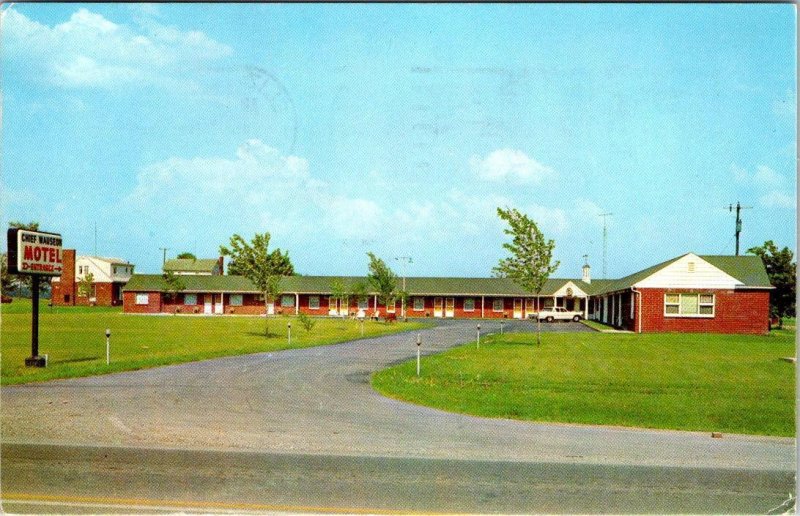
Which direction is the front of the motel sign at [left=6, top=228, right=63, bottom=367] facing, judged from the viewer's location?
facing the viewer and to the right of the viewer

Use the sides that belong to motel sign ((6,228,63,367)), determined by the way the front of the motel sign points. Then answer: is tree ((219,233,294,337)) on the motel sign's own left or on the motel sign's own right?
on the motel sign's own left

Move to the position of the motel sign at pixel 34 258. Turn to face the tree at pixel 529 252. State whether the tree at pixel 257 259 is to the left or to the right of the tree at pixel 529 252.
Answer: left
